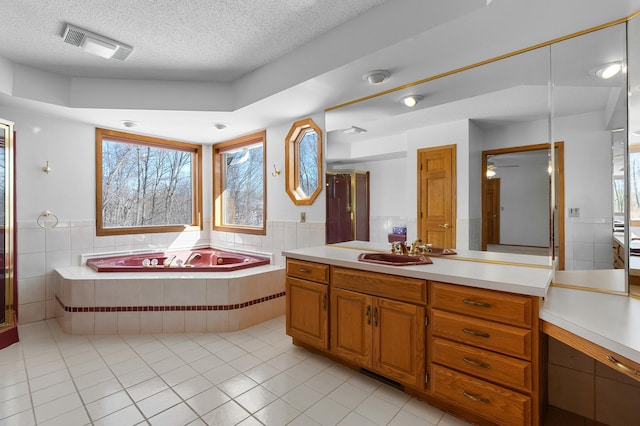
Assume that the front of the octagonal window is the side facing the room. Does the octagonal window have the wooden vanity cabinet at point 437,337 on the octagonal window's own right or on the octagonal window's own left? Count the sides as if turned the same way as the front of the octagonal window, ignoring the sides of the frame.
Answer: on the octagonal window's own left

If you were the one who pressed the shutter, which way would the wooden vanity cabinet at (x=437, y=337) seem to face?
facing the viewer and to the left of the viewer

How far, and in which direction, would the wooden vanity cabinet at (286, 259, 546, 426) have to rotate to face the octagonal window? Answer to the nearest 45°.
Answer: approximately 90° to its right

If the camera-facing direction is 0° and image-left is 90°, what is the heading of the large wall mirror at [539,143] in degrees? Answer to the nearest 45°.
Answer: approximately 45°

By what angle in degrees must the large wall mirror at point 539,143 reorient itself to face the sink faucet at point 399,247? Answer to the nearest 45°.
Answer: approximately 45° to its right

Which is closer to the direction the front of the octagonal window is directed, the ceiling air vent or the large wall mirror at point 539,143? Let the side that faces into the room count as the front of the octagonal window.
the ceiling air vent

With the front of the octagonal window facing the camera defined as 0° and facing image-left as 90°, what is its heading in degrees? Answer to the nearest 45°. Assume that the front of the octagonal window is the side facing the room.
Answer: approximately 45°

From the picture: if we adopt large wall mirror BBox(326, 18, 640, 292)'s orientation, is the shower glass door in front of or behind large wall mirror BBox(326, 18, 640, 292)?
in front
